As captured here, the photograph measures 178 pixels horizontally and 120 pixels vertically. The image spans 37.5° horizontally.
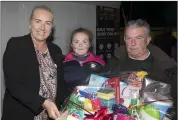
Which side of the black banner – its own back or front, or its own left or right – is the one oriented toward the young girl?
front

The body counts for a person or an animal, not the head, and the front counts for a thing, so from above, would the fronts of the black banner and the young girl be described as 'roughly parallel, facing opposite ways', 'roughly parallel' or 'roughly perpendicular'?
roughly parallel

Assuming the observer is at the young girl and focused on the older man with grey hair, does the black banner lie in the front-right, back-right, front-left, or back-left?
front-left

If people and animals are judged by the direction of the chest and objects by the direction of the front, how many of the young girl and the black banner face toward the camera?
2

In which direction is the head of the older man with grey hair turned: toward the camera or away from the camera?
toward the camera

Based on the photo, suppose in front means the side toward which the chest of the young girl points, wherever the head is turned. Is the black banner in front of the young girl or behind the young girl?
behind

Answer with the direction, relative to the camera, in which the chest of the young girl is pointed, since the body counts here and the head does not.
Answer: toward the camera

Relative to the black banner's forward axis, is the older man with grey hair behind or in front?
in front

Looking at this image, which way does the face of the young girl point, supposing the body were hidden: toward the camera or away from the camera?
toward the camera

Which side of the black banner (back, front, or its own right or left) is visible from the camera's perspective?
front
